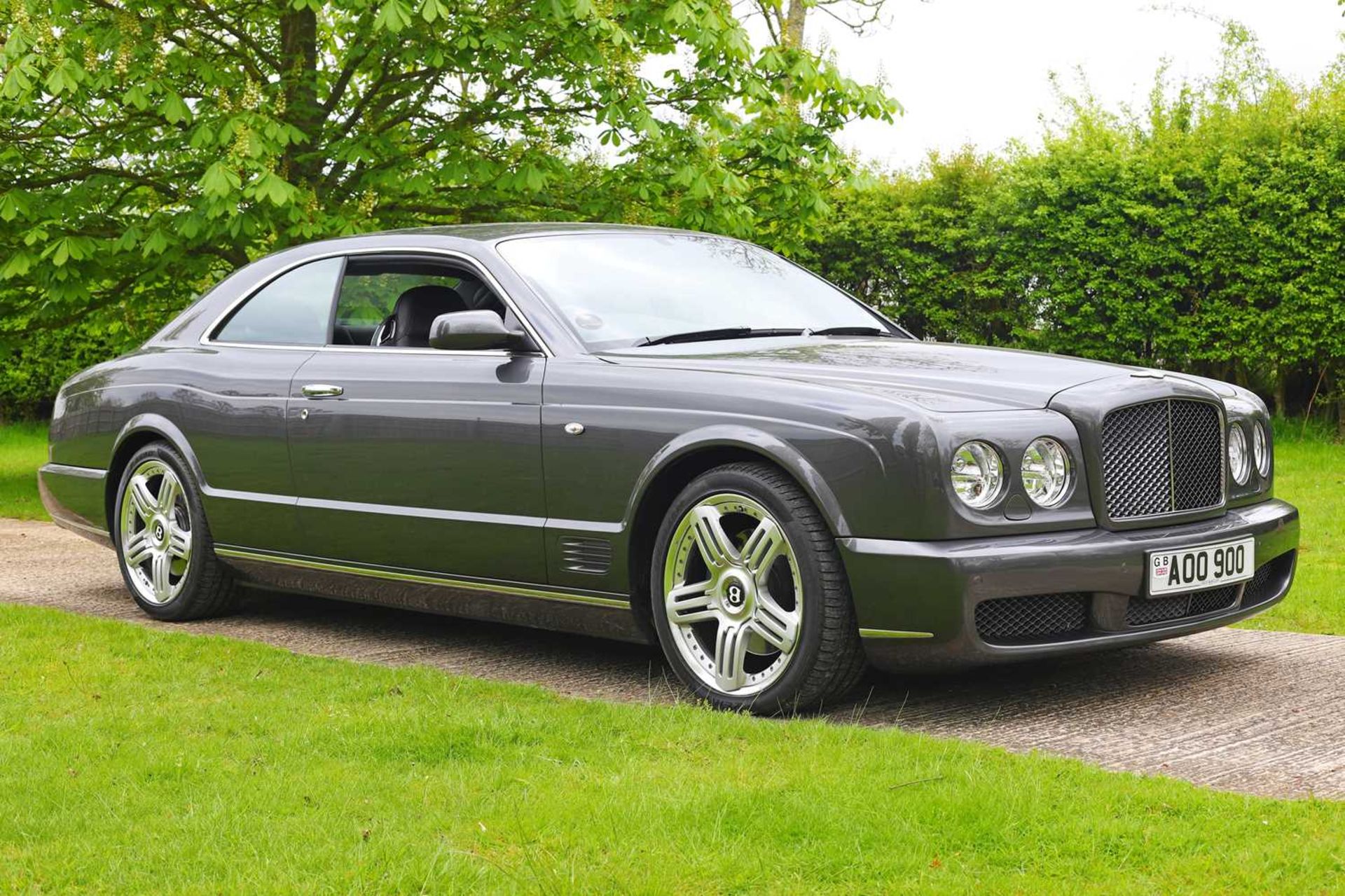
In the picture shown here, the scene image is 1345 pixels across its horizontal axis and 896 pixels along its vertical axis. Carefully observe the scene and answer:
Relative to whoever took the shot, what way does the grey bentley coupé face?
facing the viewer and to the right of the viewer

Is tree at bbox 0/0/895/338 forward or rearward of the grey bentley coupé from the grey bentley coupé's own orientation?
rearward
